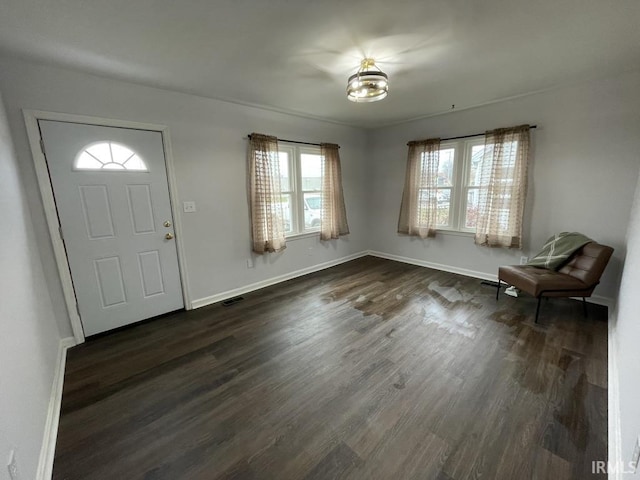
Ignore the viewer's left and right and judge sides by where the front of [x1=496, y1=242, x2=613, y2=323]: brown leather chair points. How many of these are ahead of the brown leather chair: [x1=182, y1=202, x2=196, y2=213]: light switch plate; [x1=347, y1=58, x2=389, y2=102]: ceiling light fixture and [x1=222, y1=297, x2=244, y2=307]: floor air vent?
3

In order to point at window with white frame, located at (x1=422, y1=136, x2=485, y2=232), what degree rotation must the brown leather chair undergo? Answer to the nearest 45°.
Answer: approximately 90° to its right

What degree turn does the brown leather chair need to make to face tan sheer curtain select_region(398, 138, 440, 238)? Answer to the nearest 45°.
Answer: approximately 45° to its right

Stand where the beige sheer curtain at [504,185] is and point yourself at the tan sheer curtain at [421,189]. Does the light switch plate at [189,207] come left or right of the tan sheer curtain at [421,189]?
left

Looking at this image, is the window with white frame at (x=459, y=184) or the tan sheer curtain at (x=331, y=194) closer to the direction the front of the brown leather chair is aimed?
the tan sheer curtain

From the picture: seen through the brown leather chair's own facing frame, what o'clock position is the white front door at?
The white front door is roughly at 12 o'clock from the brown leather chair.

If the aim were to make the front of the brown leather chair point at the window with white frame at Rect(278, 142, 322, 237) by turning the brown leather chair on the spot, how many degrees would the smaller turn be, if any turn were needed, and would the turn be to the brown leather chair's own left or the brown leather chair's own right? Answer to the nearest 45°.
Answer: approximately 45° to the brown leather chair's own right

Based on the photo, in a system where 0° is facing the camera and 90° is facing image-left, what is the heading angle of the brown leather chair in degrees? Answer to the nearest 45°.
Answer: approximately 45°

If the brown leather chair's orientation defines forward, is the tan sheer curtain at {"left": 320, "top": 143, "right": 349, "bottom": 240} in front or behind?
in front

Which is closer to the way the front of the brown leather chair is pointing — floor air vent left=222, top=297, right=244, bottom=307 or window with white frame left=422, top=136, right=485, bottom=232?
the floor air vent

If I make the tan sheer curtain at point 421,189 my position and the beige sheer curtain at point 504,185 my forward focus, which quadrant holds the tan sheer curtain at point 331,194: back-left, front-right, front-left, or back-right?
back-right

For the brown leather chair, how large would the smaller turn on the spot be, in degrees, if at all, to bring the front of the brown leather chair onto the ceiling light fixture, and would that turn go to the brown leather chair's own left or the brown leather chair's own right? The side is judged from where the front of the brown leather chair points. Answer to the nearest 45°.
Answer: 0° — it already faces it
